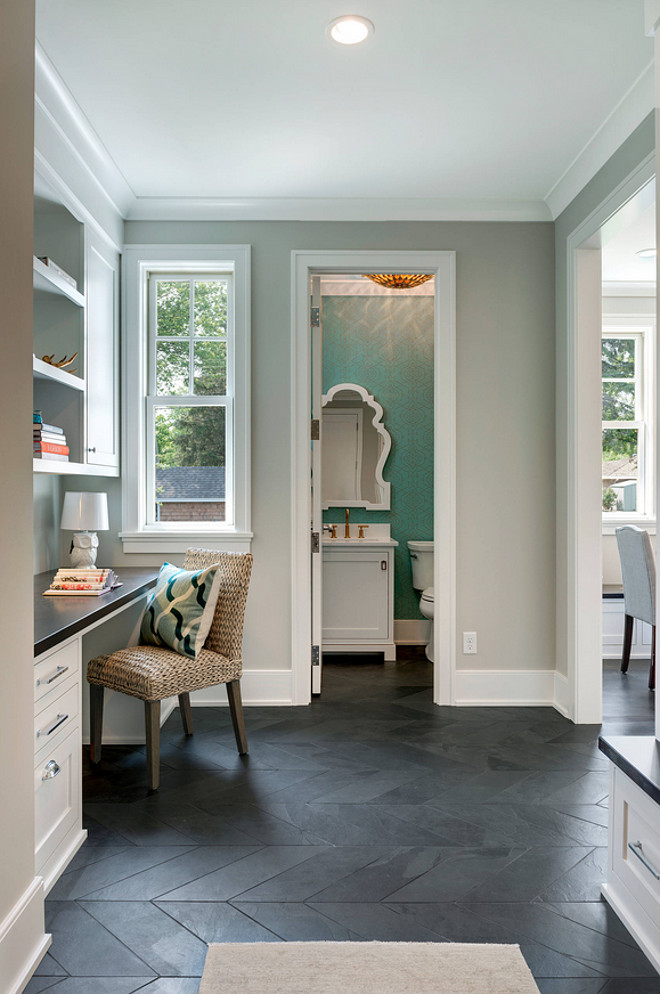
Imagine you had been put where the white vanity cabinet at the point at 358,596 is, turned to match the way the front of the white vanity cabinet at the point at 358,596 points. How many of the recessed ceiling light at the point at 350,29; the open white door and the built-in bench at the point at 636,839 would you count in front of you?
3

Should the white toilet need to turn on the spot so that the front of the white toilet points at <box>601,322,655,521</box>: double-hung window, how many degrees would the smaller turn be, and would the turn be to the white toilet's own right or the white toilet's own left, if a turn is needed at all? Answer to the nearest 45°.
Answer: approximately 90° to the white toilet's own left

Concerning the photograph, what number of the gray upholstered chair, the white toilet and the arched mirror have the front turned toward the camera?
2

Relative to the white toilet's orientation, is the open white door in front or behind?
in front

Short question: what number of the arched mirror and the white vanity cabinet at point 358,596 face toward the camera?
2

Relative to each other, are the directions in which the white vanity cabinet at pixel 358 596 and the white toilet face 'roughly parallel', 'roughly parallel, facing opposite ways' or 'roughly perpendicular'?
roughly parallel

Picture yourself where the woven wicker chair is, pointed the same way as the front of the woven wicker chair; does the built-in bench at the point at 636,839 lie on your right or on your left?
on your left

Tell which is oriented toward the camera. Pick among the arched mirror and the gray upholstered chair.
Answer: the arched mirror

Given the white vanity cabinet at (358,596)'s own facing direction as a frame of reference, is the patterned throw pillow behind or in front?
in front

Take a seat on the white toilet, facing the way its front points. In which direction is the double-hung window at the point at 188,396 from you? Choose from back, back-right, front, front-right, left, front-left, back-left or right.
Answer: front-right

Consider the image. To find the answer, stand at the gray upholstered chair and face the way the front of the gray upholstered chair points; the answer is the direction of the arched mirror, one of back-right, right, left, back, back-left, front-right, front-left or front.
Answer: back-left

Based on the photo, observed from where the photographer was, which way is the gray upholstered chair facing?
facing away from the viewer and to the right of the viewer

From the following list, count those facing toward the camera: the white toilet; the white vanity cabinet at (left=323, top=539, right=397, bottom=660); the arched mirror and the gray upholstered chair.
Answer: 3

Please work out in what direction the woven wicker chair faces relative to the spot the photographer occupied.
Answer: facing the viewer and to the left of the viewer

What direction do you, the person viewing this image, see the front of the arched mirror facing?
facing the viewer

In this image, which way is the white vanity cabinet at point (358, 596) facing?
toward the camera

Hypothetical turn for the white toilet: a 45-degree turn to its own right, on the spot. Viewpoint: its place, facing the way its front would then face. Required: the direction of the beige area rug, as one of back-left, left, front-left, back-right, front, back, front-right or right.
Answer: front-left

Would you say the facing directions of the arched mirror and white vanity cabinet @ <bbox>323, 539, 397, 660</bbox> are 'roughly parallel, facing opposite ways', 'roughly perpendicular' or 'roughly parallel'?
roughly parallel
